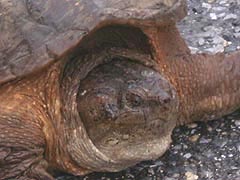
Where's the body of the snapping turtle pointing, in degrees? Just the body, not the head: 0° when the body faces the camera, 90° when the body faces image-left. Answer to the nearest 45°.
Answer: approximately 315°

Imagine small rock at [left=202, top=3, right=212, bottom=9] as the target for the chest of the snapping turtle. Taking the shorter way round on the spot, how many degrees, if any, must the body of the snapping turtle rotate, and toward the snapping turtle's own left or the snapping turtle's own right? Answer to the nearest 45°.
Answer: approximately 90° to the snapping turtle's own left

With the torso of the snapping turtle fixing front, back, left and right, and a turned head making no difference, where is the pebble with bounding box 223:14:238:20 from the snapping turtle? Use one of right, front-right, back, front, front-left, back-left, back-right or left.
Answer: left
